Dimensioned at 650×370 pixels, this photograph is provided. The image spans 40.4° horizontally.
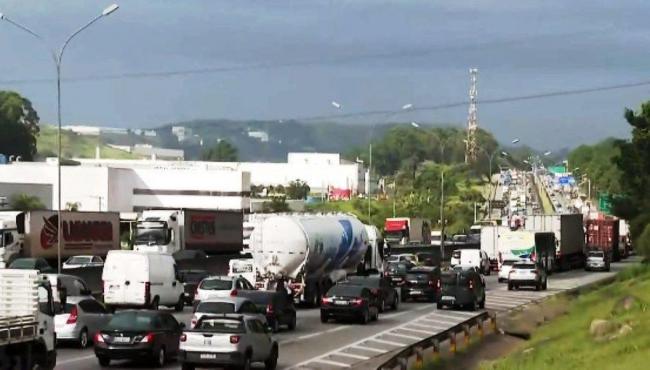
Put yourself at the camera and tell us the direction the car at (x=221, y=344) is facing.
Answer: facing away from the viewer and to the right of the viewer

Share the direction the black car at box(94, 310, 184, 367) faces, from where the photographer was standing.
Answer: facing away from the viewer and to the right of the viewer

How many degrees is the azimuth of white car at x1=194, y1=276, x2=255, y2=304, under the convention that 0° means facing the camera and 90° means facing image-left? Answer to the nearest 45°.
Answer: approximately 225°

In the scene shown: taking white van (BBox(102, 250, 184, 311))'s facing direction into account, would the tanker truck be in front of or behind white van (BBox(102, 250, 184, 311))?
in front

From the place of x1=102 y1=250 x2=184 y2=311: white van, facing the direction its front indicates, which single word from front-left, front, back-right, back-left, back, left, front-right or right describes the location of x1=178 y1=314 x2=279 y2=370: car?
back-right

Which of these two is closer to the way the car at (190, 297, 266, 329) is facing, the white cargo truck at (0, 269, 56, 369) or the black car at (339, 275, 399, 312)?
the black car

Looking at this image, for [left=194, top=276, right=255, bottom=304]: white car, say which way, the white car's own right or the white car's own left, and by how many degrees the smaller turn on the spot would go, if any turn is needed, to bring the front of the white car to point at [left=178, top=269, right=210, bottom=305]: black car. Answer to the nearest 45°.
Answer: approximately 45° to the white car's own left

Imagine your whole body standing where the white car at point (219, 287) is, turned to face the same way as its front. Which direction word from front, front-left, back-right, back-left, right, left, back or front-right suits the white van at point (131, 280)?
back-left
